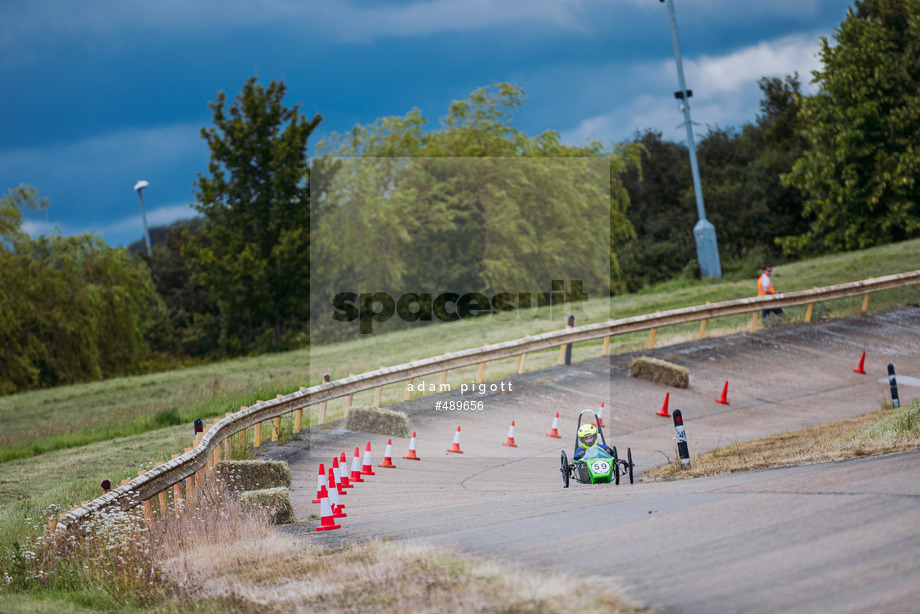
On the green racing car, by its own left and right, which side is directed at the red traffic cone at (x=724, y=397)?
back

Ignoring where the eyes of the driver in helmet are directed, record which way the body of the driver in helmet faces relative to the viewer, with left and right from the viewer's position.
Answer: facing the viewer

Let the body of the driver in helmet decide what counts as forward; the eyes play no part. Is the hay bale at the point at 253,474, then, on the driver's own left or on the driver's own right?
on the driver's own right

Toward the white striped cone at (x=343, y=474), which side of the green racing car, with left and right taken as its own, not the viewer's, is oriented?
right

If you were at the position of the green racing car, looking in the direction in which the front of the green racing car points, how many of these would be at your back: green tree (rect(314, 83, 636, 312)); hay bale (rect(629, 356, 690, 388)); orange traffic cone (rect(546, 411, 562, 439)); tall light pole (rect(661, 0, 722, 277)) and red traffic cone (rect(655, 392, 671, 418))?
5

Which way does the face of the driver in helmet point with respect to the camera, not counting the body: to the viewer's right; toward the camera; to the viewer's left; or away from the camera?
toward the camera

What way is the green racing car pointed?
toward the camera

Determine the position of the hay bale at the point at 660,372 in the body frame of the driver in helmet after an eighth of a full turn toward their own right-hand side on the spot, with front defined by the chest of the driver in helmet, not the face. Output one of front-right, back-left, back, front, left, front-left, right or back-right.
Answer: back-right

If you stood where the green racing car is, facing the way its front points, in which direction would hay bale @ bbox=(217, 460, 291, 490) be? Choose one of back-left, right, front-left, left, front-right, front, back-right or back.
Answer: right

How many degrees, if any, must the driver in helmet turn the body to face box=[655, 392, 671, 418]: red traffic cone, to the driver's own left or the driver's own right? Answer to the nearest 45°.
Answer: approximately 180°

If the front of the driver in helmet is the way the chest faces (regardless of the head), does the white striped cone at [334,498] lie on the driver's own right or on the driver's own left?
on the driver's own right

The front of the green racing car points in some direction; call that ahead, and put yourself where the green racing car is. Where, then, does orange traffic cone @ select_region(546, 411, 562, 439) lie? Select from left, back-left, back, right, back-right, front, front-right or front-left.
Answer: back

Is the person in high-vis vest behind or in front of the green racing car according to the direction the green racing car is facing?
behind

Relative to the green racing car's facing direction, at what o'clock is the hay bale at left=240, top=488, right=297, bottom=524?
The hay bale is roughly at 2 o'clock from the green racing car.

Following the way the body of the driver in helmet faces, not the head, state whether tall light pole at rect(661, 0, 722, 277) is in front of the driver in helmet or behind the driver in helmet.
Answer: behind

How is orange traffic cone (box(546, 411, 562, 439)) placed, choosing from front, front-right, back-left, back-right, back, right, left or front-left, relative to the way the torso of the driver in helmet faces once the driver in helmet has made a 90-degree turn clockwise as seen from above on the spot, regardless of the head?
right

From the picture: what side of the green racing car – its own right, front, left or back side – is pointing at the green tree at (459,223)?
back
